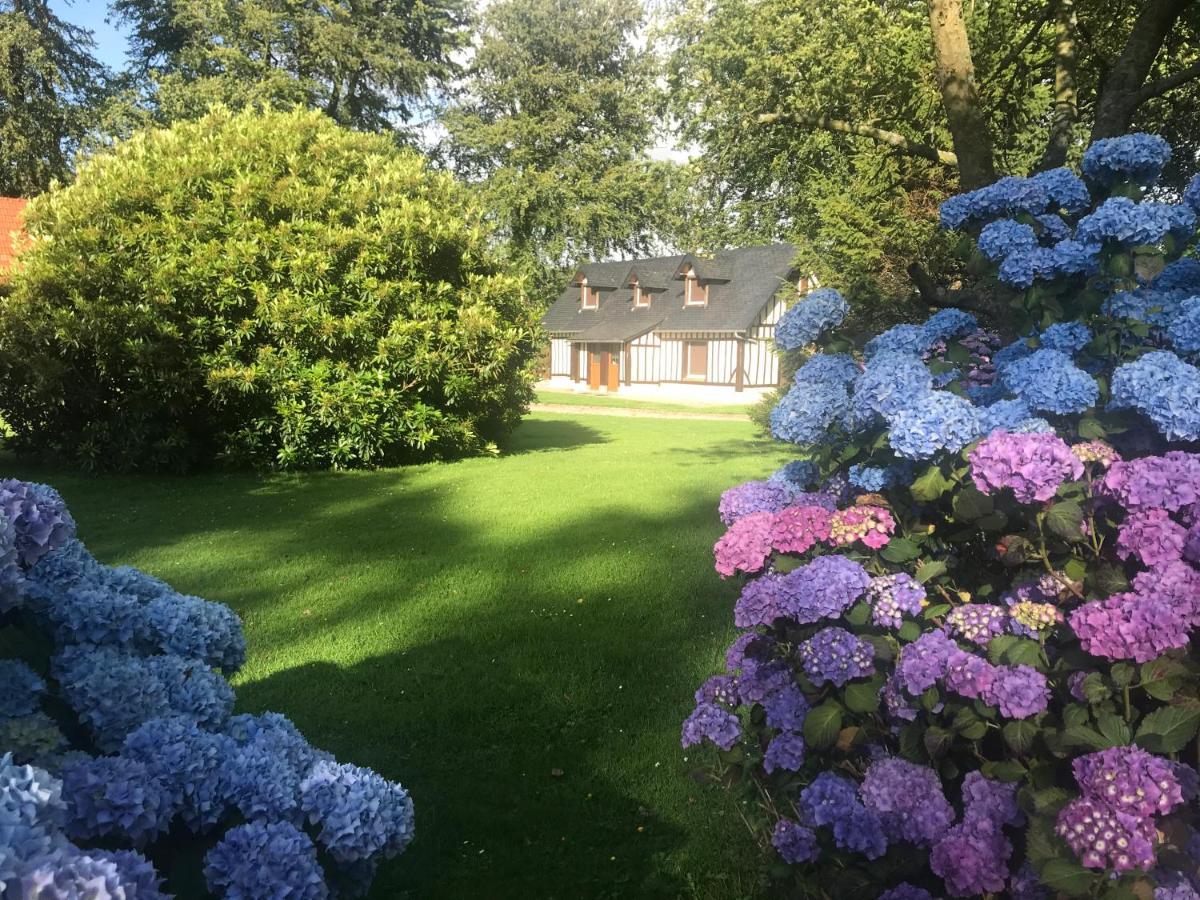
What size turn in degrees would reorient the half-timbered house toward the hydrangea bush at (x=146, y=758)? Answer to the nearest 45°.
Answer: approximately 45° to its left

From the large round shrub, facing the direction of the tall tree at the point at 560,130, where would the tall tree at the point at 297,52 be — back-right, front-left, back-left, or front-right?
front-left

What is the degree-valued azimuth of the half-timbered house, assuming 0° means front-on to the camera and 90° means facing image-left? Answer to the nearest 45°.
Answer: approximately 45°

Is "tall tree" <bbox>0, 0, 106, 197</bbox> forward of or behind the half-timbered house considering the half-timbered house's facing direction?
forward

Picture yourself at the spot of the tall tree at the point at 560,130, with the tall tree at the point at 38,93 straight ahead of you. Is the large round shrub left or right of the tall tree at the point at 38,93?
left

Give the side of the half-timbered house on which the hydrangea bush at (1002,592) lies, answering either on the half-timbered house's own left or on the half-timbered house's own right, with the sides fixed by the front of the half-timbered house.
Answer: on the half-timbered house's own left

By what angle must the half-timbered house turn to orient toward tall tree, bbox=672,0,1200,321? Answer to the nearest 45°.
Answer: approximately 45° to its left
